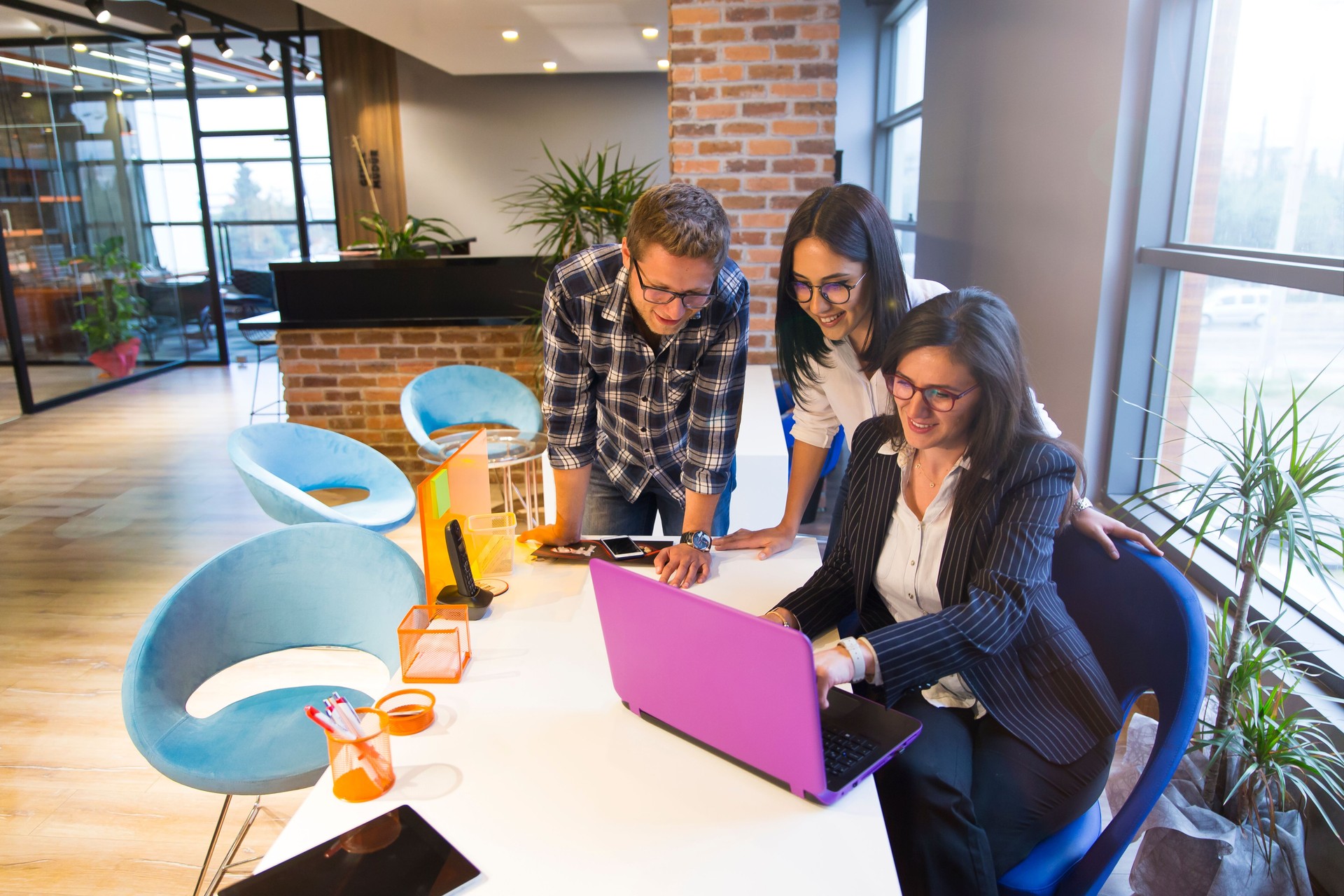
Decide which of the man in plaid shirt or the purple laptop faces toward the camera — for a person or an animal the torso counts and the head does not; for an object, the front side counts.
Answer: the man in plaid shirt

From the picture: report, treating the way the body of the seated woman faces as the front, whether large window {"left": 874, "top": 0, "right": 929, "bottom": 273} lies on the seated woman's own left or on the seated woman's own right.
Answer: on the seated woman's own right

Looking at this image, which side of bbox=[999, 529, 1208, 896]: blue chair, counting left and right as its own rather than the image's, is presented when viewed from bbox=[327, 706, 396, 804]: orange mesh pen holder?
front

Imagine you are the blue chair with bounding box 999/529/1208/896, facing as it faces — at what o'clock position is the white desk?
The white desk is roughly at 12 o'clock from the blue chair.

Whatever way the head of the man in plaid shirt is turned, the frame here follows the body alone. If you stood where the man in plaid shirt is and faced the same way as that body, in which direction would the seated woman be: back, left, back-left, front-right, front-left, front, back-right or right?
front-left

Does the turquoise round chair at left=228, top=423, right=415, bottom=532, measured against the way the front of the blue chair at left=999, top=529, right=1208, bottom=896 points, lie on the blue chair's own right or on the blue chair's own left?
on the blue chair's own right

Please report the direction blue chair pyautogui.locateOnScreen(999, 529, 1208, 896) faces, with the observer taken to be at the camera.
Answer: facing the viewer and to the left of the viewer

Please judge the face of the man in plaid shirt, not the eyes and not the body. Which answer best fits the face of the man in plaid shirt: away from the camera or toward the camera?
toward the camera

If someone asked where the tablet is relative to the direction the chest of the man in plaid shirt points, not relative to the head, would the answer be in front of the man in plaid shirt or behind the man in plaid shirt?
in front

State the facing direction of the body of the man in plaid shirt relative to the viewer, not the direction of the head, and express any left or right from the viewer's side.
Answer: facing the viewer

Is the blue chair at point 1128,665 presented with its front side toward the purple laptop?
yes

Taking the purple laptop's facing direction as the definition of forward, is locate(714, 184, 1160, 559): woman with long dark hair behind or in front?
in front

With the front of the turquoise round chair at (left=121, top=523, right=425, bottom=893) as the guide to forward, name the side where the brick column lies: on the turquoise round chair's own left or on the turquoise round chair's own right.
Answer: on the turquoise round chair's own left

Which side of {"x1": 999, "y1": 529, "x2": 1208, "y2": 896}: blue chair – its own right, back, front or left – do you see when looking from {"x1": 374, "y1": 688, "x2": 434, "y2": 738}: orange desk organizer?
front

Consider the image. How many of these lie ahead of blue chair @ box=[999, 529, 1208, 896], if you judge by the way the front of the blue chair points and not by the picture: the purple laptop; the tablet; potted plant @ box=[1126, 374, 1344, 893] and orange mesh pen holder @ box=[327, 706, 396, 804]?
3

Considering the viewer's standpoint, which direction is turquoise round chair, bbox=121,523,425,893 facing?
facing the viewer and to the right of the viewer

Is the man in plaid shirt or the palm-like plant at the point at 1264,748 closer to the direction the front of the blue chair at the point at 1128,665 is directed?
the man in plaid shirt

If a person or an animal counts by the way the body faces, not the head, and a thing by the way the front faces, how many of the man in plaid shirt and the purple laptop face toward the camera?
1

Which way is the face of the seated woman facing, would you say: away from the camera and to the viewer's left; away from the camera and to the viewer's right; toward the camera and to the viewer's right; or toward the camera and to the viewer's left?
toward the camera and to the viewer's left
